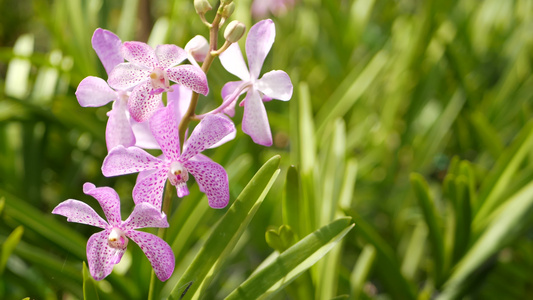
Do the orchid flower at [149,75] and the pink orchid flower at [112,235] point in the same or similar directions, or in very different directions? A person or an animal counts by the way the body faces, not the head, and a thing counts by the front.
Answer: same or similar directions

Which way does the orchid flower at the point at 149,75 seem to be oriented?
toward the camera

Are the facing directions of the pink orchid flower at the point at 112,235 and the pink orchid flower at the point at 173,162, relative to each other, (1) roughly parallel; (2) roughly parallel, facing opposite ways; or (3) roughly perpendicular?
roughly parallel

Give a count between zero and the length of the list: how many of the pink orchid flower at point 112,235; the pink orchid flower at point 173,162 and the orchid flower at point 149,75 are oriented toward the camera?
3

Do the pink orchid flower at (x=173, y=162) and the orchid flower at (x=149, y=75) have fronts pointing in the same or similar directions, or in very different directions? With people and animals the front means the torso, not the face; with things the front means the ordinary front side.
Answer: same or similar directions

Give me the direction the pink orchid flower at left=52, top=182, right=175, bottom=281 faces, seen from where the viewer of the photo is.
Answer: facing the viewer
